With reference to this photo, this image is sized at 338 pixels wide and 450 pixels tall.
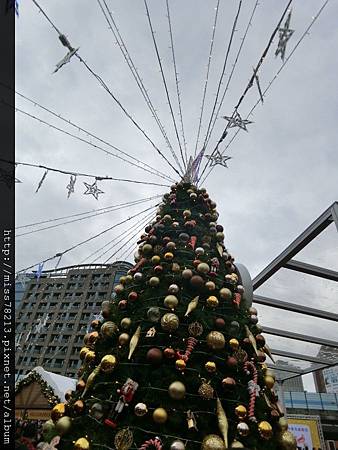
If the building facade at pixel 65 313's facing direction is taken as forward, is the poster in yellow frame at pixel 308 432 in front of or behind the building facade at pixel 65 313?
in front

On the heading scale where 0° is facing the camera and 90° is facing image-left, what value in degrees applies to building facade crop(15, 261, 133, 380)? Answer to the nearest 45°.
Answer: approximately 0°

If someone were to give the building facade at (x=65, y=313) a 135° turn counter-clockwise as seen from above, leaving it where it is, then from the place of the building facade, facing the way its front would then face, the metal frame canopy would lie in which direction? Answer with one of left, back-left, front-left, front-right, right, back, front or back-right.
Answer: back-right

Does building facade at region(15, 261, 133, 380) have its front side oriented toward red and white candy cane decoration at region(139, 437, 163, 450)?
yes

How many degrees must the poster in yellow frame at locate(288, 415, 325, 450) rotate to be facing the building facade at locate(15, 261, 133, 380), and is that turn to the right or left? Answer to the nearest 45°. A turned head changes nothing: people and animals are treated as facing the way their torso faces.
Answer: approximately 135° to its right

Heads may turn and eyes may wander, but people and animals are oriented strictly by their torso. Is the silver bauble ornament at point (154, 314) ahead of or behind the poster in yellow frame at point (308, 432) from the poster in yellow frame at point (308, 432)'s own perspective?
ahead

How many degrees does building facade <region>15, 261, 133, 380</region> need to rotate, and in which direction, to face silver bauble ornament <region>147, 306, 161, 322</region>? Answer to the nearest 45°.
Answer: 0° — it already faces it

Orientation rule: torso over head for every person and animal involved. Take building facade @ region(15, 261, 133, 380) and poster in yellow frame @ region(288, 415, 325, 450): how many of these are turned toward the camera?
2

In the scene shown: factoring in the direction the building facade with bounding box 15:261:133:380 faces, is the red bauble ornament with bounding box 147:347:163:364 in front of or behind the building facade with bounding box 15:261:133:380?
in front

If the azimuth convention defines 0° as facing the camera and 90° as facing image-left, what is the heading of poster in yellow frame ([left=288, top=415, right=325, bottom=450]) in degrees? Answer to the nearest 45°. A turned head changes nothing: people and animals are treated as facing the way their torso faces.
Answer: approximately 0°
